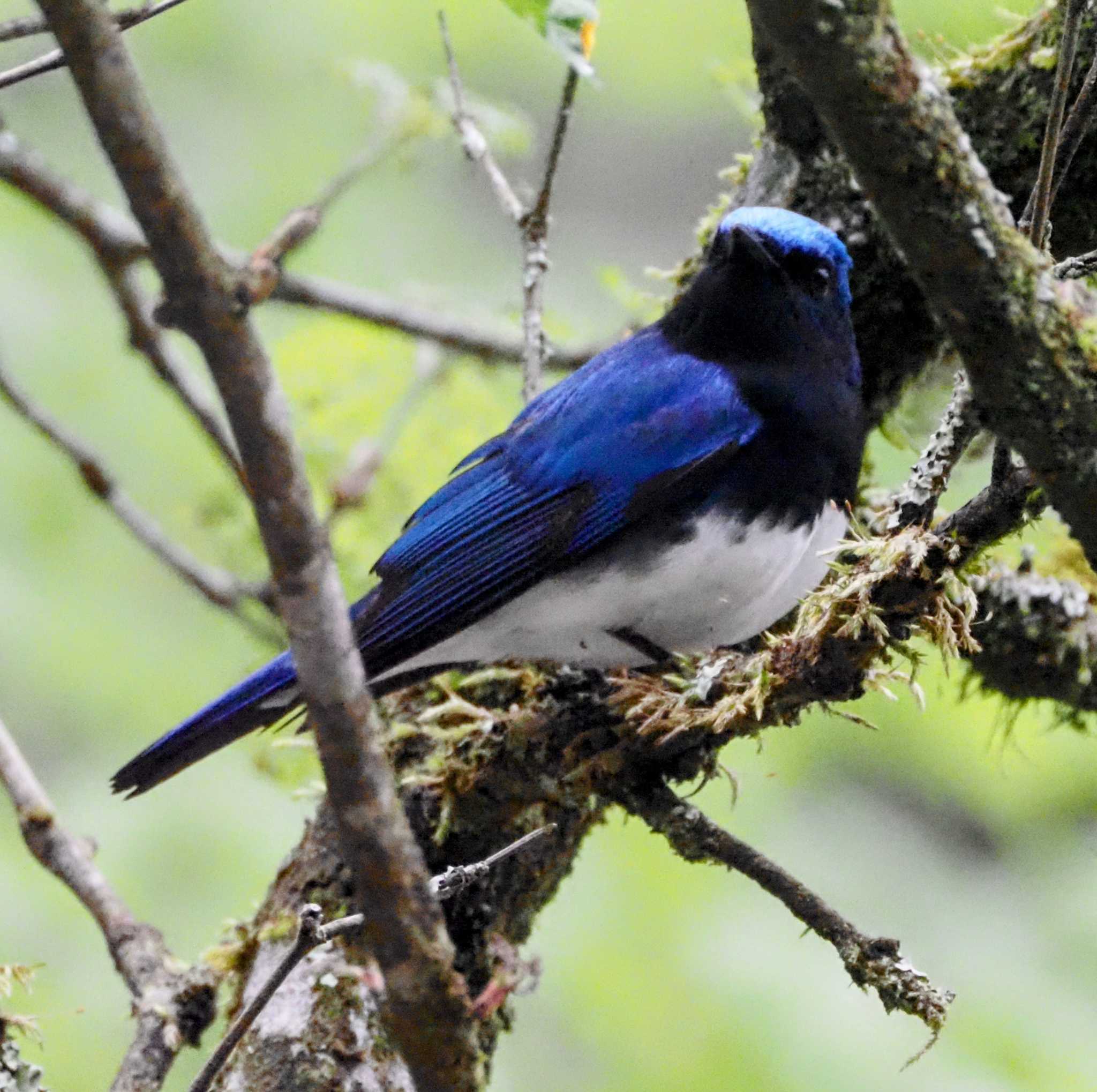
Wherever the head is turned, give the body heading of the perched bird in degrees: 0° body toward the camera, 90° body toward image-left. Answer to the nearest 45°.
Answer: approximately 270°

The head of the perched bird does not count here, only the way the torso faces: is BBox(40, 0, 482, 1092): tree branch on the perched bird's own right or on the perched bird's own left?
on the perched bird's own right
